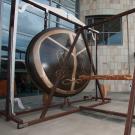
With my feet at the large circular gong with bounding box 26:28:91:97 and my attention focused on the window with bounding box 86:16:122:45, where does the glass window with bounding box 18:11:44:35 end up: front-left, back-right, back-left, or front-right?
front-left

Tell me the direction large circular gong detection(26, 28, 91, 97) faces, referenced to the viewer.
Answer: facing the viewer and to the right of the viewer

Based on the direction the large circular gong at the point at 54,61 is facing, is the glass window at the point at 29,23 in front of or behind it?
behind

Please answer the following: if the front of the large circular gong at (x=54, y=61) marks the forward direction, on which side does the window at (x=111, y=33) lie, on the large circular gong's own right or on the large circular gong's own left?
on the large circular gong's own left

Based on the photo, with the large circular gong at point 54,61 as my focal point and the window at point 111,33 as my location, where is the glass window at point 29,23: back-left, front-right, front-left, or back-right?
front-right

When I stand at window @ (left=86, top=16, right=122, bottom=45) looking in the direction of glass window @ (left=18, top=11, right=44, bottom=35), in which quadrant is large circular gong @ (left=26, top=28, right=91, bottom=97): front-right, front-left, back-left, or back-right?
front-left
